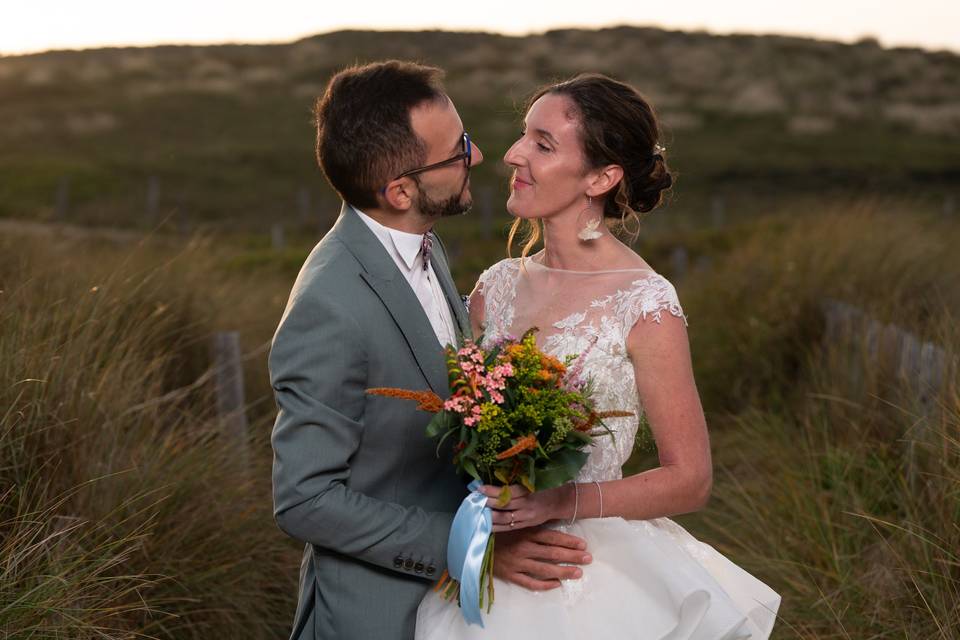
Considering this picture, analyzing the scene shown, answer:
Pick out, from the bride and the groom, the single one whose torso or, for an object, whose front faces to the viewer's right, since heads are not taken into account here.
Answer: the groom

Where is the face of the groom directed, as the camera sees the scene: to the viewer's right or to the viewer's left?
to the viewer's right

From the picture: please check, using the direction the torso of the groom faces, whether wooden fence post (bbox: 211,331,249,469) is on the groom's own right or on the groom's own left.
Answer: on the groom's own left

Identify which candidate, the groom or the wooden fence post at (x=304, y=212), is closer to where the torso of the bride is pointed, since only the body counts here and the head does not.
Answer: the groom

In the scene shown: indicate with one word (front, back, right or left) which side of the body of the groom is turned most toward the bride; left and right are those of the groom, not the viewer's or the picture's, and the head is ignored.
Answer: front

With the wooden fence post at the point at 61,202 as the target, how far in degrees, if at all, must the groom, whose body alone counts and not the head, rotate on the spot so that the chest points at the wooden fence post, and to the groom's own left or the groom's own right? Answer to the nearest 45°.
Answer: approximately 90° to the groom's own left

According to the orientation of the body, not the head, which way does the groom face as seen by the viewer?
to the viewer's right

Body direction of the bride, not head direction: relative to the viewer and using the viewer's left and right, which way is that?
facing the viewer and to the left of the viewer

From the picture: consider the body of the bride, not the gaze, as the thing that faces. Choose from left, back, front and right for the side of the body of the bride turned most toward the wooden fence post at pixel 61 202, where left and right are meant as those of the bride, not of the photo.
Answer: right

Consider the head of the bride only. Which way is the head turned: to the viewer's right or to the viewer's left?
to the viewer's left

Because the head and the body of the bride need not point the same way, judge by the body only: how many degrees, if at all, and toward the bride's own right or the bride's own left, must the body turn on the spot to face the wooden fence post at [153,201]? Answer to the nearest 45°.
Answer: approximately 90° to the bride's own right

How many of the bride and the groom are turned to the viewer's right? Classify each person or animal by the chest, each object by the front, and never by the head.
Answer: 1
